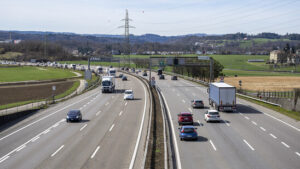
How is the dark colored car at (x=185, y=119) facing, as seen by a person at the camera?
facing away from the viewer

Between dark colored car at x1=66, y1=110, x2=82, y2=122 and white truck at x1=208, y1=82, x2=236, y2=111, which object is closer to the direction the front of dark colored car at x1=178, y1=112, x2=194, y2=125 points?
the white truck

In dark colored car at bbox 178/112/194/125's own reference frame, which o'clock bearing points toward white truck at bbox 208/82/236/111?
The white truck is roughly at 1 o'clock from the dark colored car.

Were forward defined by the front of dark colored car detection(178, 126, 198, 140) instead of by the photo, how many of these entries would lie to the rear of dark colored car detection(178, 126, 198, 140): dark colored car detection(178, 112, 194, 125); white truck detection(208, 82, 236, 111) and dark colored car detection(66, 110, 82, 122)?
0

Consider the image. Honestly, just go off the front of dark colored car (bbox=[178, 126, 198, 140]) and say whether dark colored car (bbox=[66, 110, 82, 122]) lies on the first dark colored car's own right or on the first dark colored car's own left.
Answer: on the first dark colored car's own left

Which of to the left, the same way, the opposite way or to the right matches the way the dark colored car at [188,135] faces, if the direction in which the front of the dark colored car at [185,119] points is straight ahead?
the same way

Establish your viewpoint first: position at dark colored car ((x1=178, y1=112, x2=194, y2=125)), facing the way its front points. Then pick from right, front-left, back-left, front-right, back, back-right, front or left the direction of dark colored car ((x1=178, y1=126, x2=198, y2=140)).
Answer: back

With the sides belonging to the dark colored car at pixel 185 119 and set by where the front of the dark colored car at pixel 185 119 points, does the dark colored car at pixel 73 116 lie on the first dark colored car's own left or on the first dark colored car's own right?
on the first dark colored car's own left

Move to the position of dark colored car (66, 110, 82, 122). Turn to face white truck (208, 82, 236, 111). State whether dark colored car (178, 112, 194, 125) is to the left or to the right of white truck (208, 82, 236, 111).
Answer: right

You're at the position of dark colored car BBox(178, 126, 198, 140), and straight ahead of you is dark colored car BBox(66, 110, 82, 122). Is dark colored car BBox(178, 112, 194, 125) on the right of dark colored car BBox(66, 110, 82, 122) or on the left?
right

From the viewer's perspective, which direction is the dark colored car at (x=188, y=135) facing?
away from the camera

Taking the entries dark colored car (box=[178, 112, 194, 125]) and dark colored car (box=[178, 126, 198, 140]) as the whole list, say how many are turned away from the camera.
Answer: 2

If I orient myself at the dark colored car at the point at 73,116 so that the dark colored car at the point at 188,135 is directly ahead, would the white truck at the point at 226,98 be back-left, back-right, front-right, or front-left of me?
front-left

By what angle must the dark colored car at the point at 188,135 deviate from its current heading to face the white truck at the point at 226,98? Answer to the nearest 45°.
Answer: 0° — it already faces it
